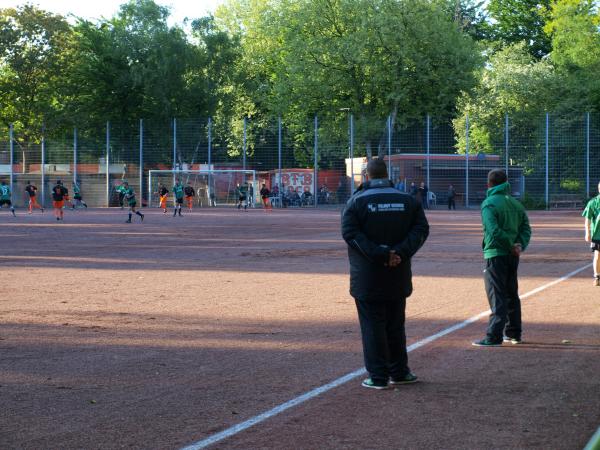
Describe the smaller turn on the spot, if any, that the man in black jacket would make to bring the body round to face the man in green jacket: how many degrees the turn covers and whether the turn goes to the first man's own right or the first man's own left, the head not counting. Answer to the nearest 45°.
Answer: approximately 45° to the first man's own right

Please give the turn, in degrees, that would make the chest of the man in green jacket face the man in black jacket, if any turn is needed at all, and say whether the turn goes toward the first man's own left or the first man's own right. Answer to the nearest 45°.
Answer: approximately 135° to the first man's own left

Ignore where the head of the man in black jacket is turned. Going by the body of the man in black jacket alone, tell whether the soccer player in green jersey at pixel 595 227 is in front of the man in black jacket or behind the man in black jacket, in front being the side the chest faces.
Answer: in front

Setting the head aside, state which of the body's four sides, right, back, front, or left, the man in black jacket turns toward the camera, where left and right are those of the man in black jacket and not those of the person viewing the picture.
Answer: back

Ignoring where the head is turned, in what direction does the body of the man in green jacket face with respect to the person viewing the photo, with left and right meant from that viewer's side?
facing away from the viewer and to the left of the viewer

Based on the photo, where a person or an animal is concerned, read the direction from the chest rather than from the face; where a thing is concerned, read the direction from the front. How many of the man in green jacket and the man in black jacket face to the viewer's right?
0

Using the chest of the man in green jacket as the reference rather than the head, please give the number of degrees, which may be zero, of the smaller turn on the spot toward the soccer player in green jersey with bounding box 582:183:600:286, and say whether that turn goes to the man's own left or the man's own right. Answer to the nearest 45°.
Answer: approximately 45° to the man's own right

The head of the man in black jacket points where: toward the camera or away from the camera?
away from the camera

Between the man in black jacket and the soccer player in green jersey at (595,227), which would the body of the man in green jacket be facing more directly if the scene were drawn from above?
the soccer player in green jersey
